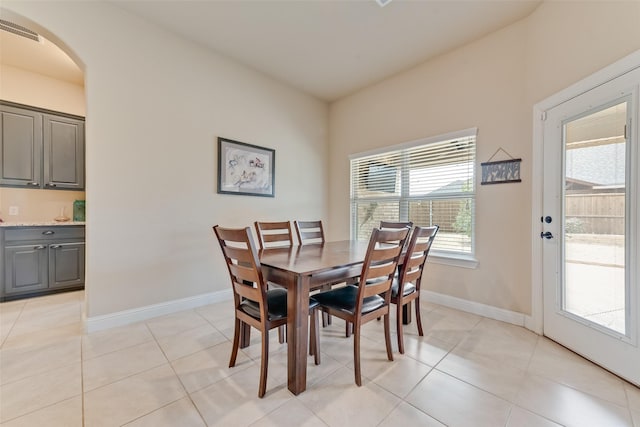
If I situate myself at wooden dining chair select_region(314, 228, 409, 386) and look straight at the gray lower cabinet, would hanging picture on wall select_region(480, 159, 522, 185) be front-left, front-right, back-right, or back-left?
back-right

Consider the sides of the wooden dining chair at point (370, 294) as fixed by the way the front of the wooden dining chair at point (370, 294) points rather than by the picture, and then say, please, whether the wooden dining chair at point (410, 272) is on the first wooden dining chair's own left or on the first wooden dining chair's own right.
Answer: on the first wooden dining chair's own right

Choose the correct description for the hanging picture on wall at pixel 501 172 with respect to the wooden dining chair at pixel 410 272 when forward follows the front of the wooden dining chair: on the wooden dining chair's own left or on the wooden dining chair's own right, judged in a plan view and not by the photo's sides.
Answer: on the wooden dining chair's own right

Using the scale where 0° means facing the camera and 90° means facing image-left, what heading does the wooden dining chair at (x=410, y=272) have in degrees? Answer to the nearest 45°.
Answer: approximately 135°

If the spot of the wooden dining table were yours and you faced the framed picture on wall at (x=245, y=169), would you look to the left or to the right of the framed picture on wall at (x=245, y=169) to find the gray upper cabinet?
left

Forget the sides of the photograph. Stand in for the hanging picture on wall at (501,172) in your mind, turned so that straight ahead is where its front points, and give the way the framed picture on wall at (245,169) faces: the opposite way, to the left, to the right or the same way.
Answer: to the left

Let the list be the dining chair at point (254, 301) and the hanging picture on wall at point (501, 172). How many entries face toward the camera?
1

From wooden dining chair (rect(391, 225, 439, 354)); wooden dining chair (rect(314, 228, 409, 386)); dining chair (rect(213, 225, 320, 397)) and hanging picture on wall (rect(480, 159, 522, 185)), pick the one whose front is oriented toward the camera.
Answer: the hanging picture on wall

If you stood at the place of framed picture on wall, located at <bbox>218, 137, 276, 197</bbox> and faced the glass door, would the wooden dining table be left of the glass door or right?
right

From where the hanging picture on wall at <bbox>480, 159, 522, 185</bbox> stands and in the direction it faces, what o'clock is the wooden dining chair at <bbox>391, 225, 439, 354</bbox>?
The wooden dining chair is roughly at 1 o'clock from the hanging picture on wall.

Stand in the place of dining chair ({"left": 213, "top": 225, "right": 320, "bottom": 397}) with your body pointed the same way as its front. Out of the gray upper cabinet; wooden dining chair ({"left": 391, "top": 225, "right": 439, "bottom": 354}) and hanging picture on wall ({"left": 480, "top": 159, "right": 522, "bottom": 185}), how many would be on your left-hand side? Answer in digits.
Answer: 1

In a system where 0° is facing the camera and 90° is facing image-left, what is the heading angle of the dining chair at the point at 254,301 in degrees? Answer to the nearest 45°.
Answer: approximately 225°

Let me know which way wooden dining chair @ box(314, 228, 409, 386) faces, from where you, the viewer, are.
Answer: facing away from the viewer and to the left of the viewer
